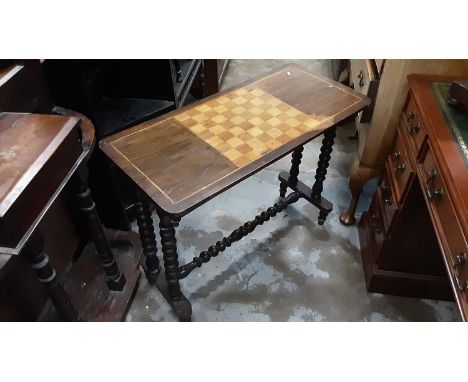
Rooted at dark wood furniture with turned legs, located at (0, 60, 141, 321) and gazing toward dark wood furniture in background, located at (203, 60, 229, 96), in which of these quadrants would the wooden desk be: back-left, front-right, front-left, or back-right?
front-right

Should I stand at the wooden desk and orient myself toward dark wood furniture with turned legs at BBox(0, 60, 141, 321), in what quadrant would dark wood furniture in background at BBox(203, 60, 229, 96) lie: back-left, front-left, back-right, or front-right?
front-right

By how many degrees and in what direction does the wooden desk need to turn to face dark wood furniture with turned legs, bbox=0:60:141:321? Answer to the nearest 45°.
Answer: approximately 45° to its left

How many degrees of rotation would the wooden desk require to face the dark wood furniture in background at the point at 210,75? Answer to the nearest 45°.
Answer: approximately 45° to its right

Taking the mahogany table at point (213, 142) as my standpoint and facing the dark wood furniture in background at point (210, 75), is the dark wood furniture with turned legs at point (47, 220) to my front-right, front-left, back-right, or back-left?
back-left

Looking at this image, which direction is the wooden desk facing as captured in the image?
to the viewer's left
